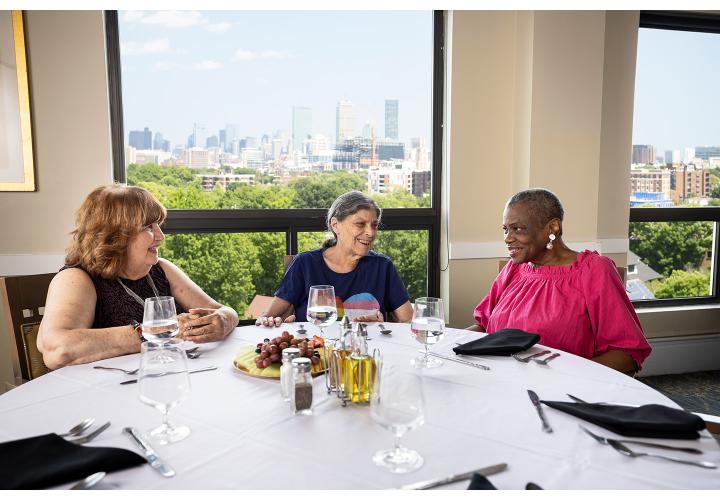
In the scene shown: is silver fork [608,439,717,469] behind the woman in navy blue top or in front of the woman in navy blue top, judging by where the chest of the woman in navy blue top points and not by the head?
in front

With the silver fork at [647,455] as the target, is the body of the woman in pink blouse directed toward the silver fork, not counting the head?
no

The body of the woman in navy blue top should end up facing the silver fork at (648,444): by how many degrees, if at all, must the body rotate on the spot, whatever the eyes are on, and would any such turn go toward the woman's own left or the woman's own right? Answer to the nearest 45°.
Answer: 0° — they already face it

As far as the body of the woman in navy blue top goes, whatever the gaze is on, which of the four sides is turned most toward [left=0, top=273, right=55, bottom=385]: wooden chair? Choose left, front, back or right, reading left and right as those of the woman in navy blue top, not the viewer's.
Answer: right

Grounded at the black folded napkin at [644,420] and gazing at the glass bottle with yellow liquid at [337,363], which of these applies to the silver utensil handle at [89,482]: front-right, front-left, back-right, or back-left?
front-left

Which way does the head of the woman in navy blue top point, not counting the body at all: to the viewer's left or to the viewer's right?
to the viewer's right

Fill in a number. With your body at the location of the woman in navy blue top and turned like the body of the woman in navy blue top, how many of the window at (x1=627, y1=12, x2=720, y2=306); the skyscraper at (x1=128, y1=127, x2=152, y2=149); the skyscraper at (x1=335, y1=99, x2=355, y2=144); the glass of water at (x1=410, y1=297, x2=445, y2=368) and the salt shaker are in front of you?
2

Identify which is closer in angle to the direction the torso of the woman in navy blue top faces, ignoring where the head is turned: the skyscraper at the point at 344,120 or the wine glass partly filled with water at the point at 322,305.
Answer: the wine glass partly filled with water

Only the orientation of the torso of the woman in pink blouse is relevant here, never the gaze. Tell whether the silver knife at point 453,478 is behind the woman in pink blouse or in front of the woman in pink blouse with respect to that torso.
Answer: in front

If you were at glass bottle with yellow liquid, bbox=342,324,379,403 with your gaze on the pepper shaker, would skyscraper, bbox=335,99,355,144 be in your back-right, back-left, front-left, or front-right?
back-right

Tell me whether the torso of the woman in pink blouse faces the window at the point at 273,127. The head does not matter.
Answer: no

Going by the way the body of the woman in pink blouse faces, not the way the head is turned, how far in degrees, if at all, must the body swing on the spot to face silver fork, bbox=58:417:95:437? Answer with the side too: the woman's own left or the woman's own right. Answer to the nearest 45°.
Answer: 0° — they already face it

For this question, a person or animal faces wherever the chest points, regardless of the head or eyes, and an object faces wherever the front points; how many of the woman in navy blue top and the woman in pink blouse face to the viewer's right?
0

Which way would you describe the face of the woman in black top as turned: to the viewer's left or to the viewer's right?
to the viewer's right

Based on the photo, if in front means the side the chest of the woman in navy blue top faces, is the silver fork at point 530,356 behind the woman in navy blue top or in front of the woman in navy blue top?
in front

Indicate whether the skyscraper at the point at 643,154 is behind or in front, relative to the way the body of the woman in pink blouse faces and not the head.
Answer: behind

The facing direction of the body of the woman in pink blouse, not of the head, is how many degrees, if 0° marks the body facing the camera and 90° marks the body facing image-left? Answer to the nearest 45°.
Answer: approximately 45°
